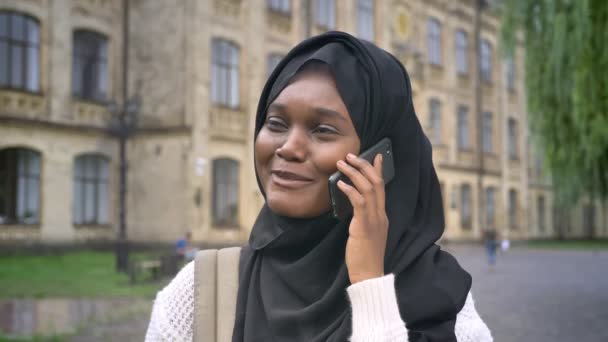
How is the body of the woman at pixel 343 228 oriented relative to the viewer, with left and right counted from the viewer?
facing the viewer and to the left of the viewer

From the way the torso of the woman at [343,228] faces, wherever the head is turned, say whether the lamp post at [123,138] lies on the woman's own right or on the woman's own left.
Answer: on the woman's own right

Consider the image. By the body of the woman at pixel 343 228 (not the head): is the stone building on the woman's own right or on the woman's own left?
on the woman's own right

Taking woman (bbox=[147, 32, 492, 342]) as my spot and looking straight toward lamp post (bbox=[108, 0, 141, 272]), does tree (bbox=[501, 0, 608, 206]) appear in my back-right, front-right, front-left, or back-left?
front-right

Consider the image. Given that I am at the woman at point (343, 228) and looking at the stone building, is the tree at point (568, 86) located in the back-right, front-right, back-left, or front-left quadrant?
front-right

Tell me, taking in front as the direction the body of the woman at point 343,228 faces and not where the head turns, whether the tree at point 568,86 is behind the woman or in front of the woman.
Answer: behind

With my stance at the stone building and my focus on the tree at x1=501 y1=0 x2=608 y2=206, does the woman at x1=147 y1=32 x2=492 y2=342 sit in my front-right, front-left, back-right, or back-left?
front-right

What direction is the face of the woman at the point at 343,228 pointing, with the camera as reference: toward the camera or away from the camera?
toward the camera
